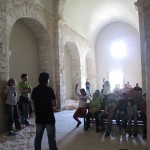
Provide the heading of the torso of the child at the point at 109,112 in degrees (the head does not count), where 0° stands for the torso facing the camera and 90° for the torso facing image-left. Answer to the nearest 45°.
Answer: approximately 45°

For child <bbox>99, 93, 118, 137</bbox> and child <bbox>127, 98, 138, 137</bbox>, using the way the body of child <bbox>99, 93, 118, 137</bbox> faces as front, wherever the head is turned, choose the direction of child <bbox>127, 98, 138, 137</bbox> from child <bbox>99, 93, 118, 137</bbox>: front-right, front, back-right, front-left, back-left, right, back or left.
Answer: left
